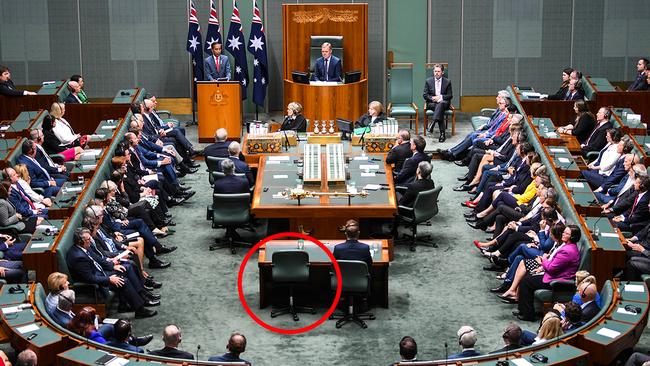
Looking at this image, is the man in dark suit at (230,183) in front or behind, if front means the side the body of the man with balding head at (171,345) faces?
in front

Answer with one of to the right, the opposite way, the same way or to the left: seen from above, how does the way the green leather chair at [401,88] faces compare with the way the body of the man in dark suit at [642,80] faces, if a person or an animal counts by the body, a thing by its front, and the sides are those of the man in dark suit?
to the left

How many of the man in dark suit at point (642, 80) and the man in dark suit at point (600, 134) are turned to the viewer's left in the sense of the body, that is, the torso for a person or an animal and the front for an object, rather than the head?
2

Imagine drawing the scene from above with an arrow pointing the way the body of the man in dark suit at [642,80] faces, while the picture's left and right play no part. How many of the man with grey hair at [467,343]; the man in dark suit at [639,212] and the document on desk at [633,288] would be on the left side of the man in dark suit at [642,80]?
3

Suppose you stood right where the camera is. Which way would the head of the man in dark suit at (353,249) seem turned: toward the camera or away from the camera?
away from the camera

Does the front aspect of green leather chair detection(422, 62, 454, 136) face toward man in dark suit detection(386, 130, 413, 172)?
yes

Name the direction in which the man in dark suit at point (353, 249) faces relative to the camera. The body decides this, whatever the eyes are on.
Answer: away from the camera

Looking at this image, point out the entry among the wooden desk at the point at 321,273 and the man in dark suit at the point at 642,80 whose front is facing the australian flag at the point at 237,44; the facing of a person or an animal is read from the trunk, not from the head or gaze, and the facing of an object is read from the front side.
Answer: the man in dark suit

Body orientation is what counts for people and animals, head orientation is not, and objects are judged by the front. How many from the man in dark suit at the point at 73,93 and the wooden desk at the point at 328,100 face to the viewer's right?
1

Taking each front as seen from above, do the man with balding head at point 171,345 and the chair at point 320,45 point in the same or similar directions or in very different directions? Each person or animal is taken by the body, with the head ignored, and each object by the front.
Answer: very different directions

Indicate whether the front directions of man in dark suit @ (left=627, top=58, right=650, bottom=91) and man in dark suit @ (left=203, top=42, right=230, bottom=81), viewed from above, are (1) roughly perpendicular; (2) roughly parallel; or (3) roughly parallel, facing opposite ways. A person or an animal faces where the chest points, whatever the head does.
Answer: roughly perpendicular

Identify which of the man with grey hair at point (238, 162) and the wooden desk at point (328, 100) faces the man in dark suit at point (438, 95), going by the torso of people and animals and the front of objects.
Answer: the man with grey hair

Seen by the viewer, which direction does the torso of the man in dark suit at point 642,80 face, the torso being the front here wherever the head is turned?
to the viewer's left

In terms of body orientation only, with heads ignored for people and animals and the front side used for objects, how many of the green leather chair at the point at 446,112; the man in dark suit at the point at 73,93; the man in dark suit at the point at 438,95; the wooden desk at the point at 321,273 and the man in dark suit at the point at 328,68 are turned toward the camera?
4

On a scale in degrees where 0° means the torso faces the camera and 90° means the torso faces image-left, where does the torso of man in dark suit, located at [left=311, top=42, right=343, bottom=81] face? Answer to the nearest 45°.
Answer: approximately 0°

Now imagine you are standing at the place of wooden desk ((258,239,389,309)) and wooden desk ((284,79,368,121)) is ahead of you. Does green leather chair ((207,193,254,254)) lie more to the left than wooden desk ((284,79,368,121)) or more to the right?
left
